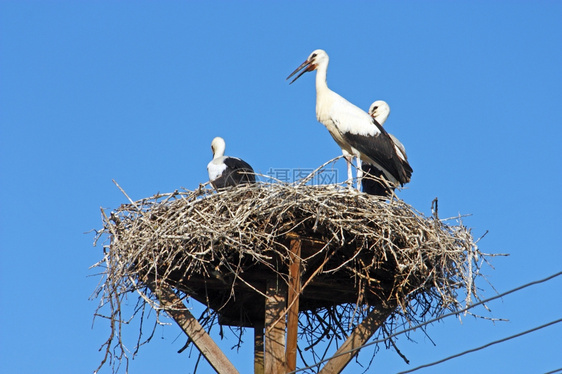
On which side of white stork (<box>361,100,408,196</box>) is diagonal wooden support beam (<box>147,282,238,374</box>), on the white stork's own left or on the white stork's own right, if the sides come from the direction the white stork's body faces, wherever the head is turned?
on the white stork's own left

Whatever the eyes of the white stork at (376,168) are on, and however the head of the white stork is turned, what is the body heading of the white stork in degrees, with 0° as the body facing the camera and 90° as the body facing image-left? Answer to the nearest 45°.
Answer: approximately 90°

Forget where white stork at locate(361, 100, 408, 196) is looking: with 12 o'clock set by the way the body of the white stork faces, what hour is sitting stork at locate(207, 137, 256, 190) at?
The sitting stork is roughly at 11 o'clock from the white stork.

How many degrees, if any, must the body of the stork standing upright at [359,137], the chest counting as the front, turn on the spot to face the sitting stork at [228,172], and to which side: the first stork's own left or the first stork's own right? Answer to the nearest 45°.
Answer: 0° — it already faces it

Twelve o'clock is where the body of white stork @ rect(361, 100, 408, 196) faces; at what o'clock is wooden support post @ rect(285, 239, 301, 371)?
The wooden support post is roughly at 10 o'clock from the white stork.

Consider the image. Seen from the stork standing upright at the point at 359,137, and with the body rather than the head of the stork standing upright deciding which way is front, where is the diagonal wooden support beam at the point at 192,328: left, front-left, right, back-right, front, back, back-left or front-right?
front-left

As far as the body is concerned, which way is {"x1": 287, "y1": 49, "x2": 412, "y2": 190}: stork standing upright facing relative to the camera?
to the viewer's left
